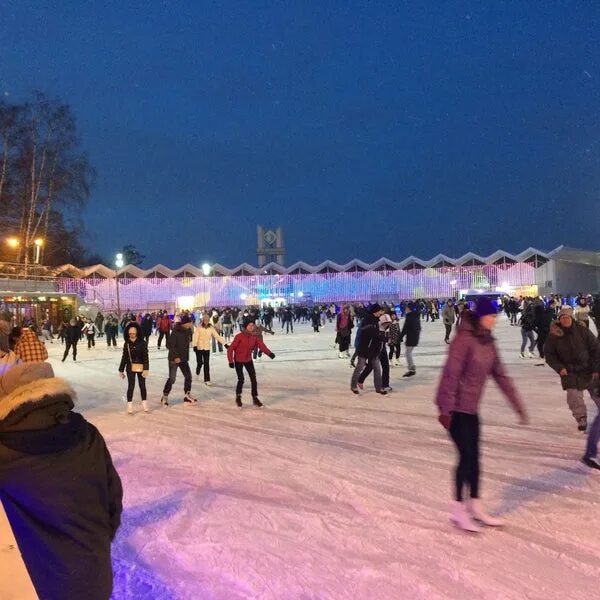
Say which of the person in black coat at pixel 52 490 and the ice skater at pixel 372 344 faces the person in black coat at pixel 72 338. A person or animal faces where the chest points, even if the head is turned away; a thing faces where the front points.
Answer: the person in black coat at pixel 52 490

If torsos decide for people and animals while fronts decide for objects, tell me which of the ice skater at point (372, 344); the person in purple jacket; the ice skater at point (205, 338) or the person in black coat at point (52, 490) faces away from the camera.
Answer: the person in black coat

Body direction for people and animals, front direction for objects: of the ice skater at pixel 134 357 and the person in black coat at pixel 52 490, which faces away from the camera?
the person in black coat

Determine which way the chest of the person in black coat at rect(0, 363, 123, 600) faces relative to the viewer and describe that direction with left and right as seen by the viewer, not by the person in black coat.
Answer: facing away from the viewer

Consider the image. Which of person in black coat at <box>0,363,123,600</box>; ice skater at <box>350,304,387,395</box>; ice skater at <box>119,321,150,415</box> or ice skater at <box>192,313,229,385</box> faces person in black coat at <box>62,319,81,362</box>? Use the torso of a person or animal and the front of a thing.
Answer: person in black coat at <box>0,363,123,600</box>

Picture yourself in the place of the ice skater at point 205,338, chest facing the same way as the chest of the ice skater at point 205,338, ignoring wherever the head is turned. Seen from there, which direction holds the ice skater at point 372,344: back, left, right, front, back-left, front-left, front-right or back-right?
front-left

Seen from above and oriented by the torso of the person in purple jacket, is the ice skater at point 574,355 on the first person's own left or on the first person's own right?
on the first person's own left

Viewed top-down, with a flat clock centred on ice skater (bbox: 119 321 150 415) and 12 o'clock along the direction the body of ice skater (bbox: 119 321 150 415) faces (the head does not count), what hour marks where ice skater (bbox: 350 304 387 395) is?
ice skater (bbox: 350 304 387 395) is roughly at 9 o'clock from ice skater (bbox: 119 321 150 415).

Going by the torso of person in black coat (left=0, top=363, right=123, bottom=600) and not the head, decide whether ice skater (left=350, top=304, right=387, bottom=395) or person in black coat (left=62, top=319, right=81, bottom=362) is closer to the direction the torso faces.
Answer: the person in black coat

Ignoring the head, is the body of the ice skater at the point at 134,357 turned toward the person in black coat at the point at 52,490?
yes

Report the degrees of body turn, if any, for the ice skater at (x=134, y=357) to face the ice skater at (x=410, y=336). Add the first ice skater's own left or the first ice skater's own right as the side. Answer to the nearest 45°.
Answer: approximately 90° to the first ice skater's own left
